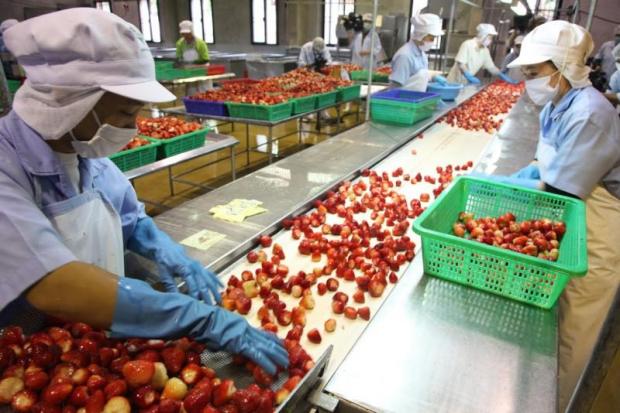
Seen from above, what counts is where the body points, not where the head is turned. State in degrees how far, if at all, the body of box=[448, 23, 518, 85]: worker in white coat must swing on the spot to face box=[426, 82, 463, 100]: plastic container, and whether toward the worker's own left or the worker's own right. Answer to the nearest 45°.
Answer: approximately 45° to the worker's own right

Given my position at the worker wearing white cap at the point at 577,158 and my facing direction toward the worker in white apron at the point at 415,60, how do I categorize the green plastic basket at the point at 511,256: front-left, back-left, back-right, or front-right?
back-left

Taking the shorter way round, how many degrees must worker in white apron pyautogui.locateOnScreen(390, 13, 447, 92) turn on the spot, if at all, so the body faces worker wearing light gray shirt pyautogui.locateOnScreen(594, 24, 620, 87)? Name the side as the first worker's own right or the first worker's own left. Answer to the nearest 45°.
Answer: approximately 45° to the first worker's own left

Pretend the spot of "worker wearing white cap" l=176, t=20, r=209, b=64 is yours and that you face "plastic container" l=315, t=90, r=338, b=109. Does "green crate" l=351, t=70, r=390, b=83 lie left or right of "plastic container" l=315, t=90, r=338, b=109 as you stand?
left

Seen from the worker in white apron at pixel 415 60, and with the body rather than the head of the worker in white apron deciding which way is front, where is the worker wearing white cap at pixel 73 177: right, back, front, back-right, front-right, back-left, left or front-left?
right

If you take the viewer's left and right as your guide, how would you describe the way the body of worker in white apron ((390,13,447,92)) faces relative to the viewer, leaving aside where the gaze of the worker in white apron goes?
facing to the right of the viewer

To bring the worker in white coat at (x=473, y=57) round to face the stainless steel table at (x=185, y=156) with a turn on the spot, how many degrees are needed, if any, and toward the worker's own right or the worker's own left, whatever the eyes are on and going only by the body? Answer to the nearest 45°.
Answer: approximately 45° to the worker's own right

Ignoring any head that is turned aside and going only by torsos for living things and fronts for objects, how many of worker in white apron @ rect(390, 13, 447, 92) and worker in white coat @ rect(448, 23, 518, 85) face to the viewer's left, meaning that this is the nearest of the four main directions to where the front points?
0

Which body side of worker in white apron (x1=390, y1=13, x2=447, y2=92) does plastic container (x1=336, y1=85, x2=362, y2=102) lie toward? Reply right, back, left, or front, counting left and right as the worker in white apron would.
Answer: back

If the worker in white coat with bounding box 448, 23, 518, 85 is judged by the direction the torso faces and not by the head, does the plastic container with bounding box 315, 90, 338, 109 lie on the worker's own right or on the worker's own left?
on the worker's own right

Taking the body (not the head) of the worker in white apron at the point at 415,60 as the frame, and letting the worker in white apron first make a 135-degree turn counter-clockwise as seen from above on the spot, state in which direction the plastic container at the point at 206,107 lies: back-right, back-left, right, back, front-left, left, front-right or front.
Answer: left

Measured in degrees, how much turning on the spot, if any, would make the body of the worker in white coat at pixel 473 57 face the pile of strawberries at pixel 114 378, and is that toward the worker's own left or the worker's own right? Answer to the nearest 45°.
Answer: approximately 45° to the worker's own right

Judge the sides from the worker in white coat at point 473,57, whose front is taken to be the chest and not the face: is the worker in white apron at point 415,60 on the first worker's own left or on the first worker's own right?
on the first worker's own right

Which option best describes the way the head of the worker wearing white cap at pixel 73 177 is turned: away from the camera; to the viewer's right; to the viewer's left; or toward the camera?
to the viewer's right

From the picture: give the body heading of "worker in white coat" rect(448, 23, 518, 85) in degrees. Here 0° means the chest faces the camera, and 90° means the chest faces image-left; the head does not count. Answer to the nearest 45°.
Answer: approximately 315°

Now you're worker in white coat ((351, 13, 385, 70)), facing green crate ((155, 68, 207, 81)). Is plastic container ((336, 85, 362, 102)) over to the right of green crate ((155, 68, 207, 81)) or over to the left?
left
